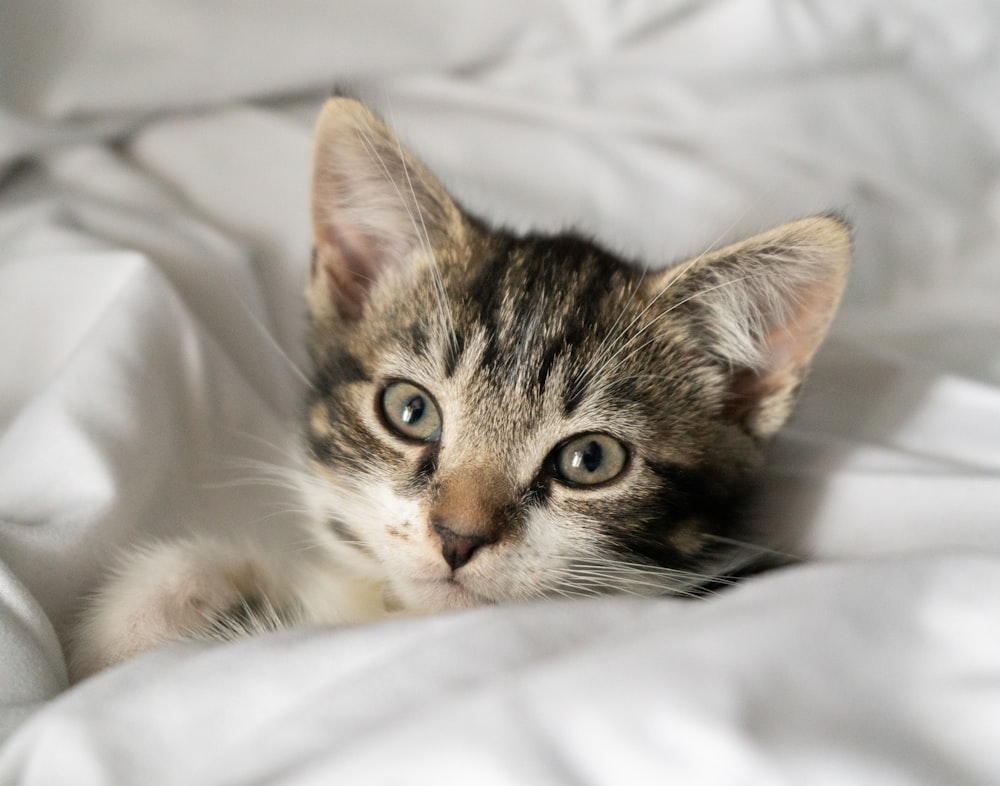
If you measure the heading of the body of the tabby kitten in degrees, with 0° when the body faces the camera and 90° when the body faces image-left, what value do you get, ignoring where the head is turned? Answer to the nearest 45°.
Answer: approximately 0°
